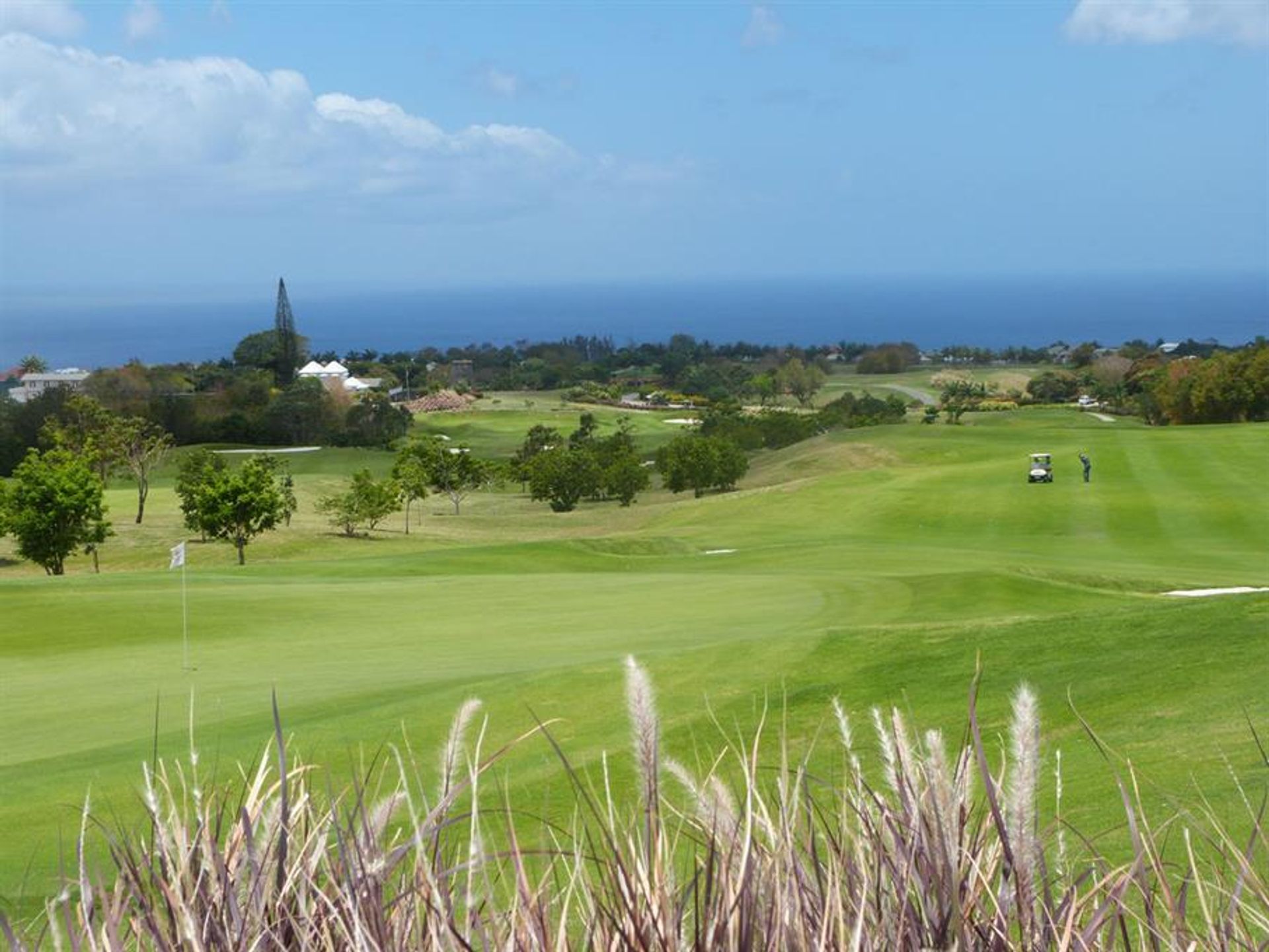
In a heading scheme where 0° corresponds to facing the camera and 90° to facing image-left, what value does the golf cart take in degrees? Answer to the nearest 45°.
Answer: approximately 45°

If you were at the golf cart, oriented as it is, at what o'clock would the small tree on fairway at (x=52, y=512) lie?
The small tree on fairway is roughly at 1 o'clock from the golf cart.

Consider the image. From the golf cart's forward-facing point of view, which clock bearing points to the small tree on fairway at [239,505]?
The small tree on fairway is roughly at 1 o'clock from the golf cart.
